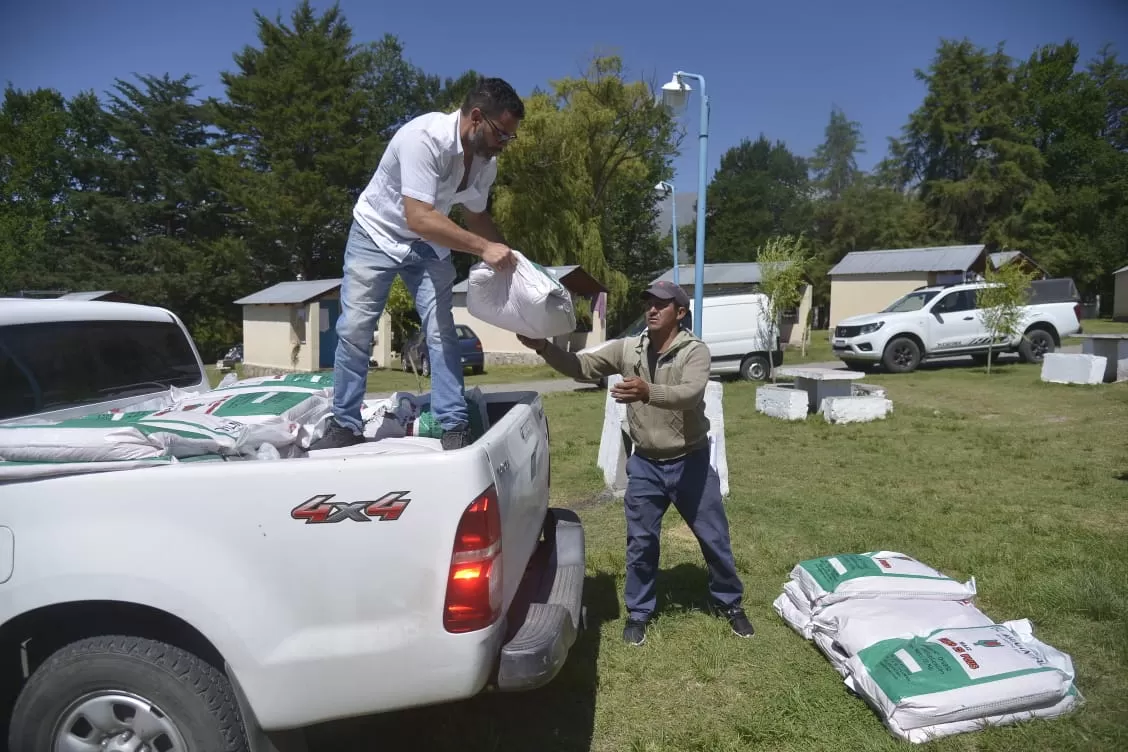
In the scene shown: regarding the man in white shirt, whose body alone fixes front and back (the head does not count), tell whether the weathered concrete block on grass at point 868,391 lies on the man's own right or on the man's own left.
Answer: on the man's own left

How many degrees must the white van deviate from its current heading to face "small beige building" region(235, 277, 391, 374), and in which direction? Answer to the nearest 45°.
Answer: approximately 45° to its right

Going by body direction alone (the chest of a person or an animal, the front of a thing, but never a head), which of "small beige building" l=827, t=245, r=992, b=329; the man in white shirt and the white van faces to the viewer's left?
the white van

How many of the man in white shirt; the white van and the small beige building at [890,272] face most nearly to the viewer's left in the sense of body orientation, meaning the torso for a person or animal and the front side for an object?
1

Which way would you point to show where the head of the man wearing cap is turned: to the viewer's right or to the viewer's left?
to the viewer's left

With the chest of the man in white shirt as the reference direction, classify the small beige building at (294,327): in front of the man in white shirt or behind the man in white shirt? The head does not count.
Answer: behind

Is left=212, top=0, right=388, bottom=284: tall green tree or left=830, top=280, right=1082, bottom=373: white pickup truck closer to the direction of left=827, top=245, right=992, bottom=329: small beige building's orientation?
the white pickup truck

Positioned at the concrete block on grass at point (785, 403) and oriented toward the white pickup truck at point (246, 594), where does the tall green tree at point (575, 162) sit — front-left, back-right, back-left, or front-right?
back-right

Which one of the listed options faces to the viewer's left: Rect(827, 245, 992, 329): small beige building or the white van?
the white van

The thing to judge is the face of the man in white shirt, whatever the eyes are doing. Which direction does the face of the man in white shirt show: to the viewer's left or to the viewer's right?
to the viewer's right

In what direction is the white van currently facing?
to the viewer's left

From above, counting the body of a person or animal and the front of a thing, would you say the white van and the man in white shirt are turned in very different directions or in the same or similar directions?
very different directions
